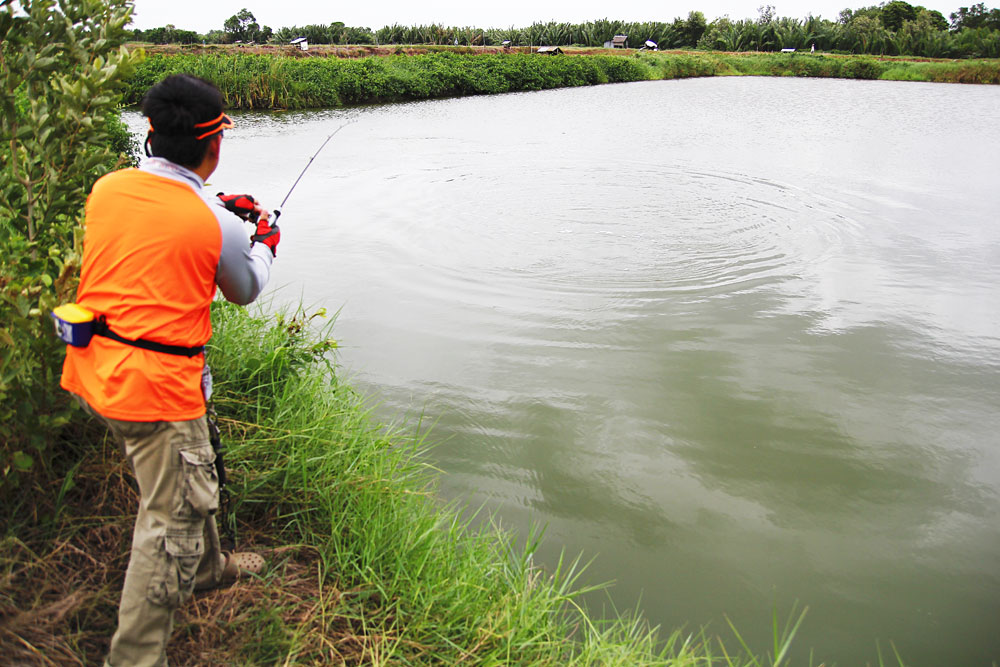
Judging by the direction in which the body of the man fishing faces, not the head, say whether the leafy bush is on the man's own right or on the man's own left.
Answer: on the man's own left

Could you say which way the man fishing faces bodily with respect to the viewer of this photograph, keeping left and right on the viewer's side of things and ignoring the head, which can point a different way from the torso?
facing away from the viewer and to the right of the viewer

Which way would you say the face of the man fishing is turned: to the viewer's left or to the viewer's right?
to the viewer's right
